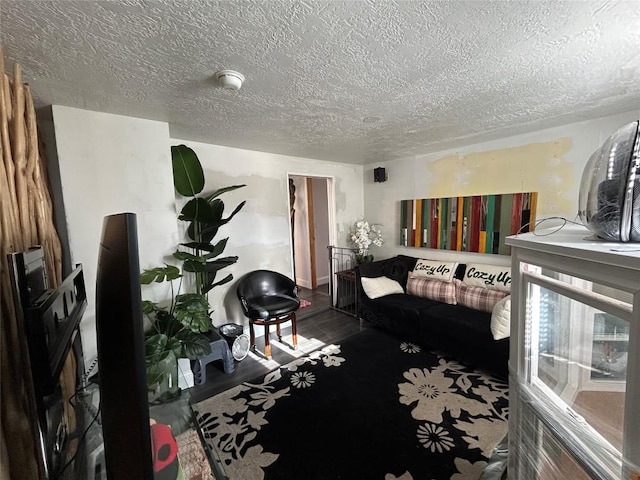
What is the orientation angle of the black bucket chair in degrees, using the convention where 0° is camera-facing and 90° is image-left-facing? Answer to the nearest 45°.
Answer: approximately 315°

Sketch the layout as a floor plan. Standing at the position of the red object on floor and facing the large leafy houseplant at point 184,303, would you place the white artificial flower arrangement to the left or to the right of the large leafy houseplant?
right

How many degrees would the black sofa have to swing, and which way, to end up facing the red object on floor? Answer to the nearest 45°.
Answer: approximately 45° to its left

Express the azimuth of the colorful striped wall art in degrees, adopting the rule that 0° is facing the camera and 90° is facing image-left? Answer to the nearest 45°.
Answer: approximately 45°
